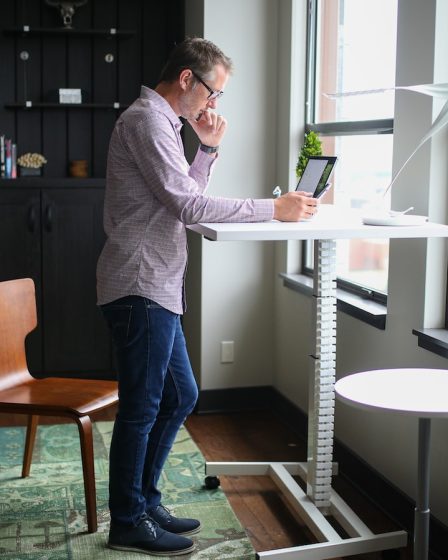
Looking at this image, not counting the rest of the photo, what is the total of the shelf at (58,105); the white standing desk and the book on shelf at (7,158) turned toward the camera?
2

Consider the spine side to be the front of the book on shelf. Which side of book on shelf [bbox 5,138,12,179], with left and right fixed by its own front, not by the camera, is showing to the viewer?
front

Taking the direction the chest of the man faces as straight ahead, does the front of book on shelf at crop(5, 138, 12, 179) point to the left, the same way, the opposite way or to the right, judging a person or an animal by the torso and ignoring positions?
to the right

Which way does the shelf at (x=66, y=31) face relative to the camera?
toward the camera

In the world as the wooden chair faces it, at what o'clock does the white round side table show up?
The white round side table is roughly at 12 o'clock from the wooden chair.

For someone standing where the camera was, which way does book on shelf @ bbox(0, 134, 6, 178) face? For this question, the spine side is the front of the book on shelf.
facing the viewer

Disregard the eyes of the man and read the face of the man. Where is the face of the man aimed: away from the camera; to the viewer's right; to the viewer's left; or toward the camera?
to the viewer's right

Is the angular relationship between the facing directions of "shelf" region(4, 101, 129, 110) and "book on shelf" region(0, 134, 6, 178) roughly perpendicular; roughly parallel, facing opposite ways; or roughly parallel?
roughly parallel

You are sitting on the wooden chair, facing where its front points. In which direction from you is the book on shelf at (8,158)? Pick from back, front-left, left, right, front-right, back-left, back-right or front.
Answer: back-left

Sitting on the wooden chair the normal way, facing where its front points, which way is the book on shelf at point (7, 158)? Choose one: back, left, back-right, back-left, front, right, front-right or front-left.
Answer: back-left

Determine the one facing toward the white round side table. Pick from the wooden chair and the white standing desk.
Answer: the wooden chair

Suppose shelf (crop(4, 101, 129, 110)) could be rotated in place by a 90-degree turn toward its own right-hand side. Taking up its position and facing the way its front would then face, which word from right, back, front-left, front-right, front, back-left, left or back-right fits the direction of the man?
left
